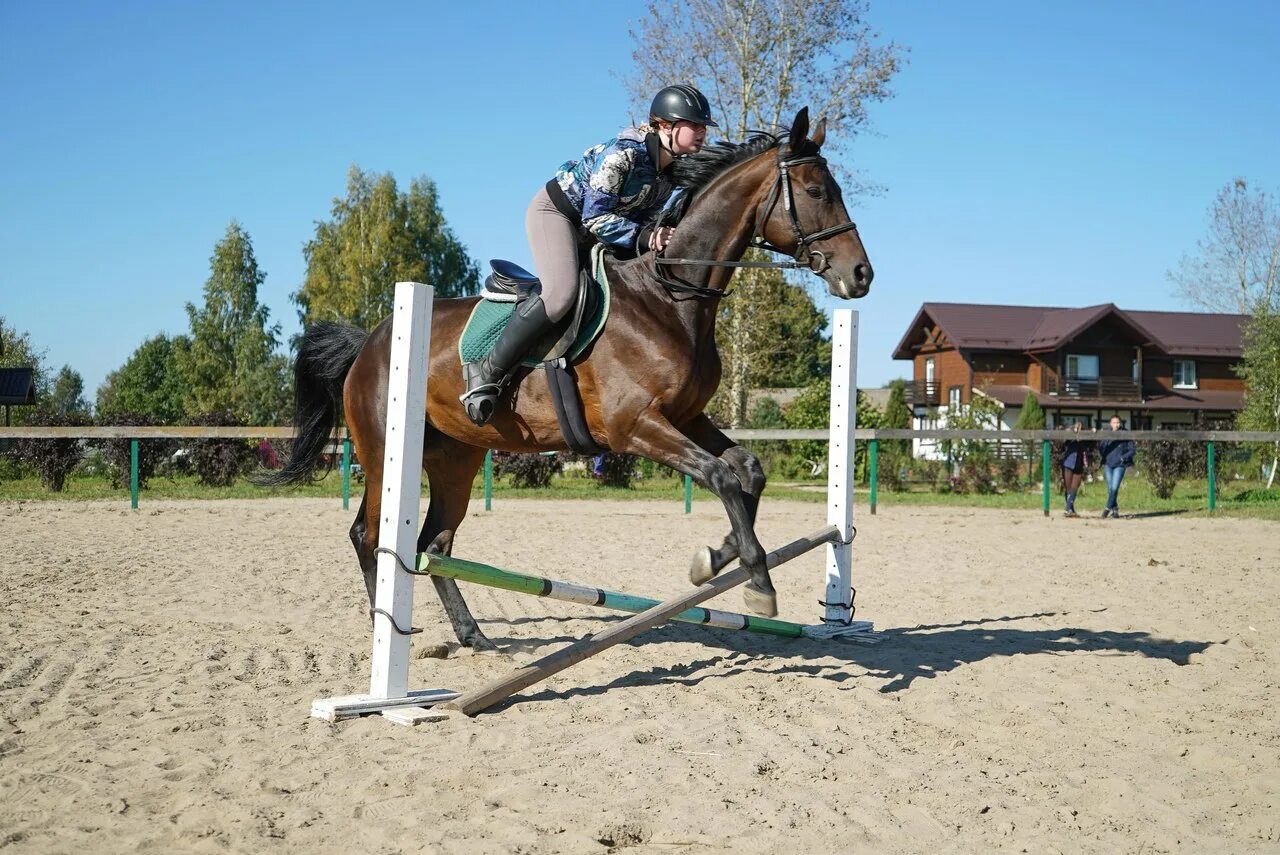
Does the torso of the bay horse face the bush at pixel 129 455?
no

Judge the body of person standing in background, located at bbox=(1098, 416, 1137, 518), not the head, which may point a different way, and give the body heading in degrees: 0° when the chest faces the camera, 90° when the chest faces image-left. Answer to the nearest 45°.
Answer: approximately 0°

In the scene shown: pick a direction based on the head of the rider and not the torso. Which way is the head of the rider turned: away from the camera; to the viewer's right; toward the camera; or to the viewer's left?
to the viewer's right

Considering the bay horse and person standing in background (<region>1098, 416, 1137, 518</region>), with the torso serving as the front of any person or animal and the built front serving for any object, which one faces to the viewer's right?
the bay horse

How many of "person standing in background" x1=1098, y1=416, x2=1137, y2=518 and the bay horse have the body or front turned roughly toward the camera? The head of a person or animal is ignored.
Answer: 1

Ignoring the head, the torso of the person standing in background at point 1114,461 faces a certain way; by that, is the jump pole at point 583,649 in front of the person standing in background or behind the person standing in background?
in front

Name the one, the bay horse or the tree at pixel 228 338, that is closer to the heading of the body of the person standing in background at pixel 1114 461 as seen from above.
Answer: the bay horse

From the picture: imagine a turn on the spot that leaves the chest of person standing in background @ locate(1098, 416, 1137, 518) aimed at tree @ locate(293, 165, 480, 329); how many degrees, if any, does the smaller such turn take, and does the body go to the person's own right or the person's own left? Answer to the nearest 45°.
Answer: approximately 135° to the person's own right

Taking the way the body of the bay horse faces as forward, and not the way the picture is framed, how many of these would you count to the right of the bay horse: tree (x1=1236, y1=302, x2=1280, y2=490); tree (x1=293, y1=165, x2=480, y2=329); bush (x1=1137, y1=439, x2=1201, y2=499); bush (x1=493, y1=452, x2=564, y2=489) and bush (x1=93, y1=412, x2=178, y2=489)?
0

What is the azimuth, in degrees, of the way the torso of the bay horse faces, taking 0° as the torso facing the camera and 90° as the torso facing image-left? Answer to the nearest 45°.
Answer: approximately 270°

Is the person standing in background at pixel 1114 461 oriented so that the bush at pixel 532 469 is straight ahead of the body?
no

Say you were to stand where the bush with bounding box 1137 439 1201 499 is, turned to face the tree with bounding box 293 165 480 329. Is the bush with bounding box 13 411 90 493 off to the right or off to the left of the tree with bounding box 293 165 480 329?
left
